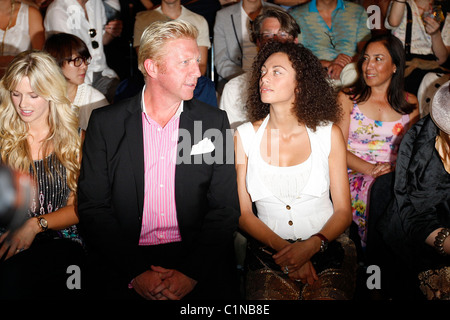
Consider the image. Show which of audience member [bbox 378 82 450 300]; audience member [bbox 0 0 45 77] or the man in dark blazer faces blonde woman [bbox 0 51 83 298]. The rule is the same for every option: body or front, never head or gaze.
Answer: audience member [bbox 0 0 45 77]

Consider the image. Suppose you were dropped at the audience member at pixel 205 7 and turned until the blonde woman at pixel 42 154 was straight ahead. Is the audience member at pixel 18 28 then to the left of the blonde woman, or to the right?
right

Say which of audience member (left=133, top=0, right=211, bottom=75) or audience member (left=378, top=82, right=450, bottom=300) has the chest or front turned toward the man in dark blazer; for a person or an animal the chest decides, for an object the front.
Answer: audience member (left=133, top=0, right=211, bottom=75)

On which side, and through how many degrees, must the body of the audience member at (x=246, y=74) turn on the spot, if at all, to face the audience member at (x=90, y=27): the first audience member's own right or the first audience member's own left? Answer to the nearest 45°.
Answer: approximately 135° to the first audience member's own right

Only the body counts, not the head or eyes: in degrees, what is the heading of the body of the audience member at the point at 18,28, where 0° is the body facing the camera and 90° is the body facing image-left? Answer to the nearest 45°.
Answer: approximately 0°

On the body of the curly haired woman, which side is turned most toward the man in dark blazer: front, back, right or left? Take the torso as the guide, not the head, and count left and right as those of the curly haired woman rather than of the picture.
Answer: right

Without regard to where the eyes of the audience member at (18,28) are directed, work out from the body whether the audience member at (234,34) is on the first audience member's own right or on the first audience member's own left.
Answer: on the first audience member's own left

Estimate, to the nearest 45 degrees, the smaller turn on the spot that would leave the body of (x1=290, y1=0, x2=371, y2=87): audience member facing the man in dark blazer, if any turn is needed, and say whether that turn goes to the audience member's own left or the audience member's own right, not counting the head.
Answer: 0° — they already face them

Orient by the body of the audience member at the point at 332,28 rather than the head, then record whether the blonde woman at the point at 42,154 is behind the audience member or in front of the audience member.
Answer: in front
